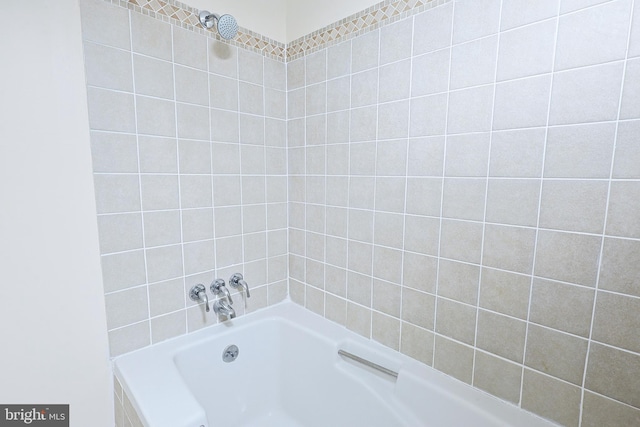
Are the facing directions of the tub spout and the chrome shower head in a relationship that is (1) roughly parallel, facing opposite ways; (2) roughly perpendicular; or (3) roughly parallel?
roughly parallel

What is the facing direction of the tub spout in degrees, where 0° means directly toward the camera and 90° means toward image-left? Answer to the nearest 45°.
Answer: approximately 315°

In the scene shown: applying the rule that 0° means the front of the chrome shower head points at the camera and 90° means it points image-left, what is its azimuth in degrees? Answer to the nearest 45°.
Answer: approximately 315°

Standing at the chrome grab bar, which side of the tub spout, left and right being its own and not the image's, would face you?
front

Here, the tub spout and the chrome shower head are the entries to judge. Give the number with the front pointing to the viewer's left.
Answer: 0
